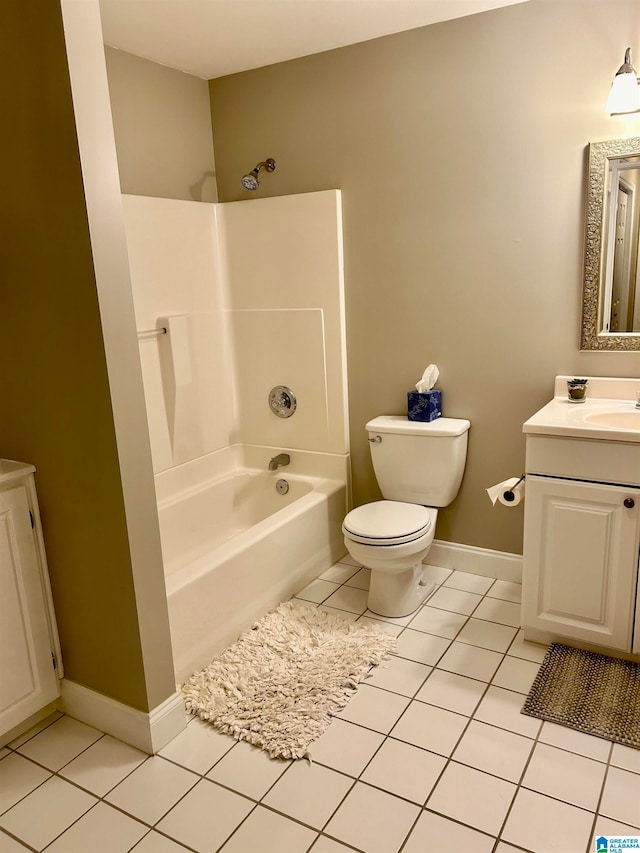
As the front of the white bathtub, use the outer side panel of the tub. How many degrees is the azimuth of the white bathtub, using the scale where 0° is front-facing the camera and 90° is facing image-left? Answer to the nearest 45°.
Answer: approximately 315°

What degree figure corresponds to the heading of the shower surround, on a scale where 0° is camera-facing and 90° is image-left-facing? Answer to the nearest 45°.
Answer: approximately 315°

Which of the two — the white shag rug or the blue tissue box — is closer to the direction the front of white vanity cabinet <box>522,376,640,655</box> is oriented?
the white shag rug

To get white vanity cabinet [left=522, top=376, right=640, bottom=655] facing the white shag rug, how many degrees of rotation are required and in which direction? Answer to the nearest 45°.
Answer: approximately 45° to its right

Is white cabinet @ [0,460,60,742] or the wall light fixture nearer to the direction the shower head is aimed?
the white cabinet
